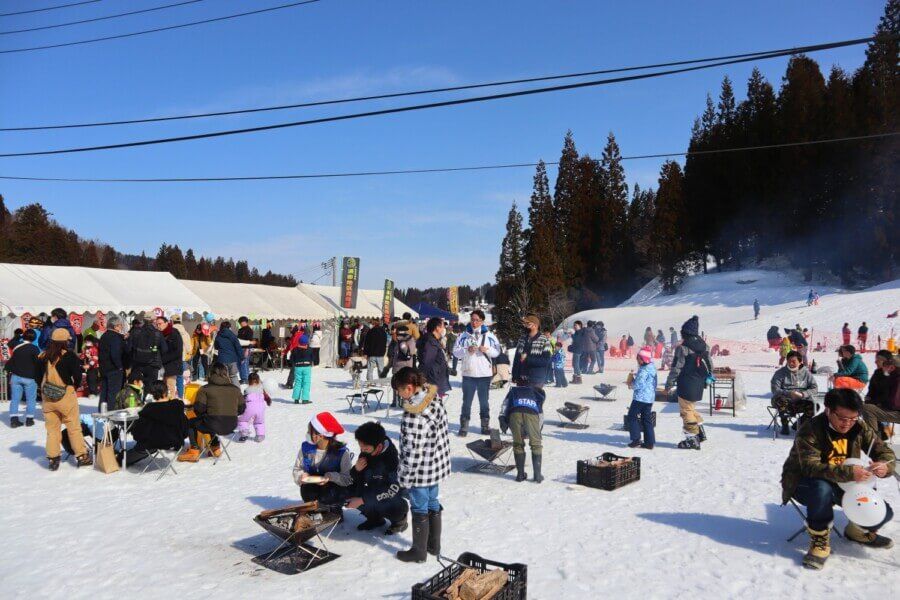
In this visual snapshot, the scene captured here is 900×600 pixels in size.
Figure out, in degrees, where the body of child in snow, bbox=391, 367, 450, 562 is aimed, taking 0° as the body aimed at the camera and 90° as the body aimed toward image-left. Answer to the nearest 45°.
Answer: approximately 90°

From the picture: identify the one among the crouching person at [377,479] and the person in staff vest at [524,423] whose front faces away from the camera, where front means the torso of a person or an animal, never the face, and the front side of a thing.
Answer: the person in staff vest at [524,423]

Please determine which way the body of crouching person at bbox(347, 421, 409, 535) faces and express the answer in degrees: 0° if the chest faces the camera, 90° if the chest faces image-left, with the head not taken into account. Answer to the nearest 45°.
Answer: approximately 45°

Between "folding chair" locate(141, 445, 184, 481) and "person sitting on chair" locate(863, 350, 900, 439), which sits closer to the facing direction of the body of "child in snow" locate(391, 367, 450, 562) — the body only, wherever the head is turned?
the folding chair

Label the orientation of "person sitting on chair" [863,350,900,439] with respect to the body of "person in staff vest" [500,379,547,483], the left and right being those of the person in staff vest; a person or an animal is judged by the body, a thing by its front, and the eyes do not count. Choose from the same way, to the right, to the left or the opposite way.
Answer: to the left
